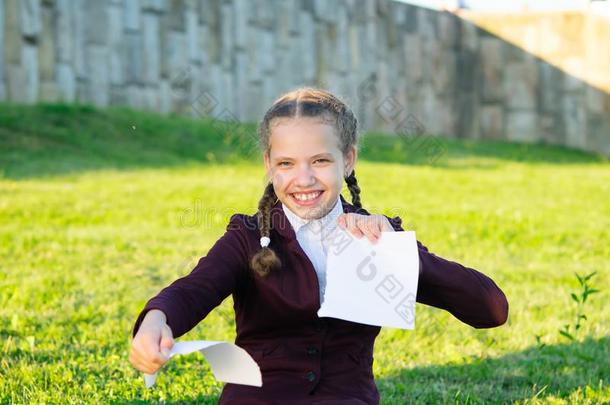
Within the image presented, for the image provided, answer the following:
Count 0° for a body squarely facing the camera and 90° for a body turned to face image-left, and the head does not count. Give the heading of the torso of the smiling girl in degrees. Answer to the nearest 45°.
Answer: approximately 0°
